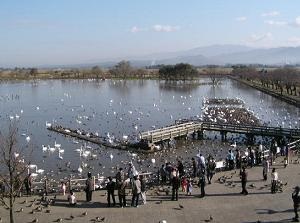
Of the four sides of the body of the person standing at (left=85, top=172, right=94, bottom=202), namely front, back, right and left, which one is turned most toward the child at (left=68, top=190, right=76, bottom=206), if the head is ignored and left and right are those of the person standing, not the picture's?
left

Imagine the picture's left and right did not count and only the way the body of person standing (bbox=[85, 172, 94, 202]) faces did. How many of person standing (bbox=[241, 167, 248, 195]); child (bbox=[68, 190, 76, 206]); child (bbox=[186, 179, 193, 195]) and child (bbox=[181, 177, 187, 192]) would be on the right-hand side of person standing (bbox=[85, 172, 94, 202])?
3

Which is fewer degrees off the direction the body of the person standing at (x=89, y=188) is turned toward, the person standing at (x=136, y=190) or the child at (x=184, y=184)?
the child

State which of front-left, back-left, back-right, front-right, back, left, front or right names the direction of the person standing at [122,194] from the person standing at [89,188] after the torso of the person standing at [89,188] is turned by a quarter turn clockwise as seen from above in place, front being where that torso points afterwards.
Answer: front-right

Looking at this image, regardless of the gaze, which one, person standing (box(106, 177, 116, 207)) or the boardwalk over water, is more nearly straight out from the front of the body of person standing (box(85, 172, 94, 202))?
the boardwalk over water

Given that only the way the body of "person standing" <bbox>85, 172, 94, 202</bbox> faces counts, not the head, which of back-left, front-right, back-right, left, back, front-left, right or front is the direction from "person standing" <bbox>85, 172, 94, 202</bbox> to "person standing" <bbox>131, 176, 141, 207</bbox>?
back-right

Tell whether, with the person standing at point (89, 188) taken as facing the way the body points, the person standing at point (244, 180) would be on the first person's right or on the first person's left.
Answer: on the first person's right

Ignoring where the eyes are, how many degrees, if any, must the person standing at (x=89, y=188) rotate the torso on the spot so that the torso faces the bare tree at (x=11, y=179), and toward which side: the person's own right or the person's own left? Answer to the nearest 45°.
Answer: approximately 90° to the person's own left

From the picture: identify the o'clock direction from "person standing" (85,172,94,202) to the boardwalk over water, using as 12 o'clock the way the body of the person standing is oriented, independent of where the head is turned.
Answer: The boardwalk over water is roughly at 1 o'clock from the person standing.

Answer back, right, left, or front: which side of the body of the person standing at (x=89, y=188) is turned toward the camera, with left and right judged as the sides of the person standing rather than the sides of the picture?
back

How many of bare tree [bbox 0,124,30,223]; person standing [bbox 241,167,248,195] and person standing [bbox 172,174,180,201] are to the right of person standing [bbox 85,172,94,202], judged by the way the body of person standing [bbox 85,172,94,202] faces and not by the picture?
2

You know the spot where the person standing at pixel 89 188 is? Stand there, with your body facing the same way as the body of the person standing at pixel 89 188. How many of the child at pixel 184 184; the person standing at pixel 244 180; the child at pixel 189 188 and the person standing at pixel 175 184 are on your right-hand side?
4

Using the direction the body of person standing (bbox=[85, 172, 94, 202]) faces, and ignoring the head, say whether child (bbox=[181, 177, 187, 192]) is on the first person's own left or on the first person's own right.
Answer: on the first person's own right
